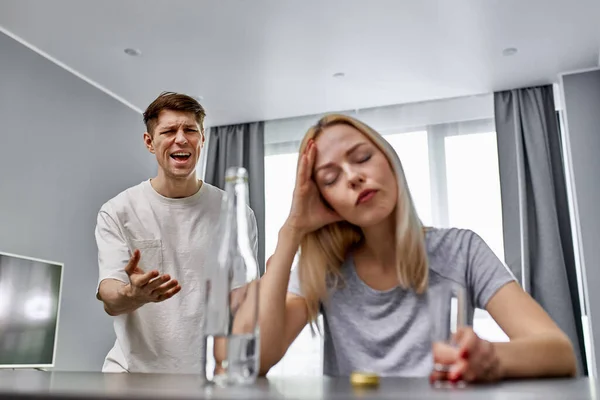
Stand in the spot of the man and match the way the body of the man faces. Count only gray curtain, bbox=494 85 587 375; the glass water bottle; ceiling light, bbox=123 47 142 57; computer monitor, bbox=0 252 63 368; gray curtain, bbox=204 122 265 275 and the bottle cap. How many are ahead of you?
2

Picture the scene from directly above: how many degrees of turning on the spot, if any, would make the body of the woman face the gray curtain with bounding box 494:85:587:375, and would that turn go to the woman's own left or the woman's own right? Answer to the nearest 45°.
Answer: approximately 180°

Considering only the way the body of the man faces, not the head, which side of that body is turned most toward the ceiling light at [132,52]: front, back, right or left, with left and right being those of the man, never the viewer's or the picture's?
back

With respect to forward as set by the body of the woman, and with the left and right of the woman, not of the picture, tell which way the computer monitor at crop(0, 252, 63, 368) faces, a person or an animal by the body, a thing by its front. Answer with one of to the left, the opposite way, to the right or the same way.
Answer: to the left

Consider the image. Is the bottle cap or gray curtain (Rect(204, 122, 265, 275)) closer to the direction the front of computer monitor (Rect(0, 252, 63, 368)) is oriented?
the bottle cap

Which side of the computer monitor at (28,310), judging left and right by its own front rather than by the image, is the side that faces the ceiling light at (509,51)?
front

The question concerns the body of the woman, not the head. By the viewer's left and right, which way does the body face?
facing the viewer

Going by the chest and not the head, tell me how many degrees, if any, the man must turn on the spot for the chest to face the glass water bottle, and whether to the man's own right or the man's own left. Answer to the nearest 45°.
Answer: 0° — they already face it

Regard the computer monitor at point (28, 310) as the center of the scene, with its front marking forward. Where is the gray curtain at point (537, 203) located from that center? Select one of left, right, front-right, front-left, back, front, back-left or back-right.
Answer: front-left

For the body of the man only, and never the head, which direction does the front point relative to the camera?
toward the camera

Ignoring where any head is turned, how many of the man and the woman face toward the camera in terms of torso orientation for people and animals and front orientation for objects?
2
